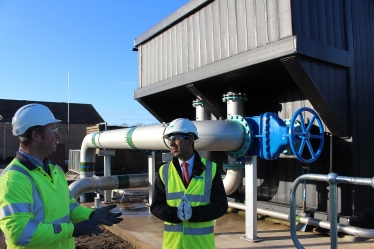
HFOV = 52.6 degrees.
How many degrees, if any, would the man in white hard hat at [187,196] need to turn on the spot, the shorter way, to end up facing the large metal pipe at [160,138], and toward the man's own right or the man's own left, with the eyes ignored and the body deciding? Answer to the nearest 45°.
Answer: approximately 180°

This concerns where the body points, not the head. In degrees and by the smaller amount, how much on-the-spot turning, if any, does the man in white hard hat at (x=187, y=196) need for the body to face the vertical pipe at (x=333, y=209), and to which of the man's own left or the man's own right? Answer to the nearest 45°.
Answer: approximately 90° to the man's own left

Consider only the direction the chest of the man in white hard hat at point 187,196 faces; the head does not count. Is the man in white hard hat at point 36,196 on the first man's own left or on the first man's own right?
on the first man's own right

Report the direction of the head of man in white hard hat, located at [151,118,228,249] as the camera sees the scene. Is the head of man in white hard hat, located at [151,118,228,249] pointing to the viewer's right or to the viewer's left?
to the viewer's left

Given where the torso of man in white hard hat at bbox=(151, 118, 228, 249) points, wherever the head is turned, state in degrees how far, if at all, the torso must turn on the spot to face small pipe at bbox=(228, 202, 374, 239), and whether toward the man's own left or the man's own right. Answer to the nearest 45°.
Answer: approximately 135° to the man's own left

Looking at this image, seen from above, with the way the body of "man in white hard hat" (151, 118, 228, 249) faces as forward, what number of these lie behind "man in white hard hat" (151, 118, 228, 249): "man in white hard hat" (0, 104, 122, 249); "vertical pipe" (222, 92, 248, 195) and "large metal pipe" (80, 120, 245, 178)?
2

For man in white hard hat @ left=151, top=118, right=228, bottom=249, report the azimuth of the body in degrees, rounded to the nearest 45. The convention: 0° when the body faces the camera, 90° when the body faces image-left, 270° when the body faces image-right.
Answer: approximately 0°

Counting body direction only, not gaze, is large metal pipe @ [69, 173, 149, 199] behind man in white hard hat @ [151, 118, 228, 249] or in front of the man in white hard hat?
behind

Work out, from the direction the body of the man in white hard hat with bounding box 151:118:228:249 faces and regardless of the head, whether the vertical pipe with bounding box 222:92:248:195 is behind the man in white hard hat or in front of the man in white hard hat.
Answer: behind

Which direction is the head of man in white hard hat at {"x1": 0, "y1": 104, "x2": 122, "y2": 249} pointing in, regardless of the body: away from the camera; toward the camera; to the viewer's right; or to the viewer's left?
to the viewer's right
